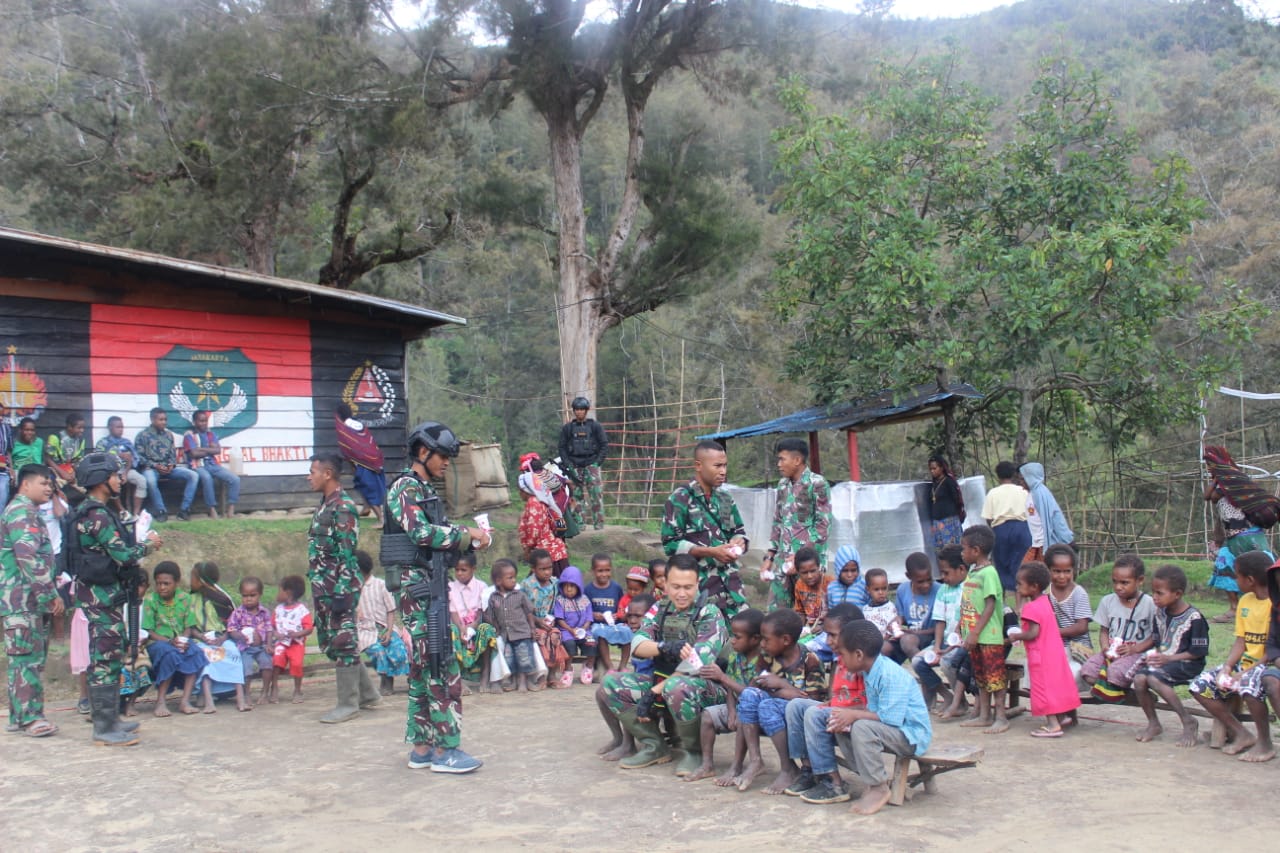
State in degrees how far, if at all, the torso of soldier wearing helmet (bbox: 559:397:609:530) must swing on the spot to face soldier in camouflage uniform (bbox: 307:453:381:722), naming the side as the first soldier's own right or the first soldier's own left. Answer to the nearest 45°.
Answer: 0° — they already face them

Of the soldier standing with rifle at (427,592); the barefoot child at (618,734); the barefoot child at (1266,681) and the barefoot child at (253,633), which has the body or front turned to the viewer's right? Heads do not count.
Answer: the soldier standing with rifle

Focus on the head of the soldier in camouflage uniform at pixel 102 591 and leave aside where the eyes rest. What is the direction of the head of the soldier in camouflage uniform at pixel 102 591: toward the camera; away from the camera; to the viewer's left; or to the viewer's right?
to the viewer's right

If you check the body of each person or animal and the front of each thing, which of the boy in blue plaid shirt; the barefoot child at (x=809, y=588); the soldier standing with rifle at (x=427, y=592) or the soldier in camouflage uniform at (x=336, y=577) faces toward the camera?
the barefoot child

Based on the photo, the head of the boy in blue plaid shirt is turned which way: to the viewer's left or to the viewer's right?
to the viewer's left

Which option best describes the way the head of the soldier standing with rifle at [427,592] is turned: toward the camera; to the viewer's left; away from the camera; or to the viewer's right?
to the viewer's right

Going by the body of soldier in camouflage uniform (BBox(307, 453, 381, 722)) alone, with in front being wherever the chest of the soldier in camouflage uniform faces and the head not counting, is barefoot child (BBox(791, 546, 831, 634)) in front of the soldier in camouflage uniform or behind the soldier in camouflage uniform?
behind

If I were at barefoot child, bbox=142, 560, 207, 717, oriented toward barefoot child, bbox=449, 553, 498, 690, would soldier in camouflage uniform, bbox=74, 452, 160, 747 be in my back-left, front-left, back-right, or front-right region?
back-right

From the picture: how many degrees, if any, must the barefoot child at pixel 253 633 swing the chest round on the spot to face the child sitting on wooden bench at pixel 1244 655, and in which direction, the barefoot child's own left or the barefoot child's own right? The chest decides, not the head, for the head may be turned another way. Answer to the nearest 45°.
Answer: approximately 45° to the barefoot child's own left

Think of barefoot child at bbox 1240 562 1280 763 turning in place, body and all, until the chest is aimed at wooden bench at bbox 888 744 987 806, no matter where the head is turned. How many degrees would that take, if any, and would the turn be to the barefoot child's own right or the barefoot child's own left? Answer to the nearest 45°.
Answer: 0° — they already face it

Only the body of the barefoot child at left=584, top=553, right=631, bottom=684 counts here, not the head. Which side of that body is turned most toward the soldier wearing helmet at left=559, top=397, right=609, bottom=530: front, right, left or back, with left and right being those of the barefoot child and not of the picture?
back

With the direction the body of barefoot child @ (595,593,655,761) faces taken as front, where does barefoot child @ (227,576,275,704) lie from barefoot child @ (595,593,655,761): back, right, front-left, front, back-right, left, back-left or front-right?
right

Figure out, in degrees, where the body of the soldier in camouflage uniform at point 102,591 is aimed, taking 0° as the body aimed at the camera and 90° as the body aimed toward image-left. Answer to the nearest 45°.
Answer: approximately 270°

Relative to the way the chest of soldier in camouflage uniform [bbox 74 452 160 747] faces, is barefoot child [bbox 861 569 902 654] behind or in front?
in front
